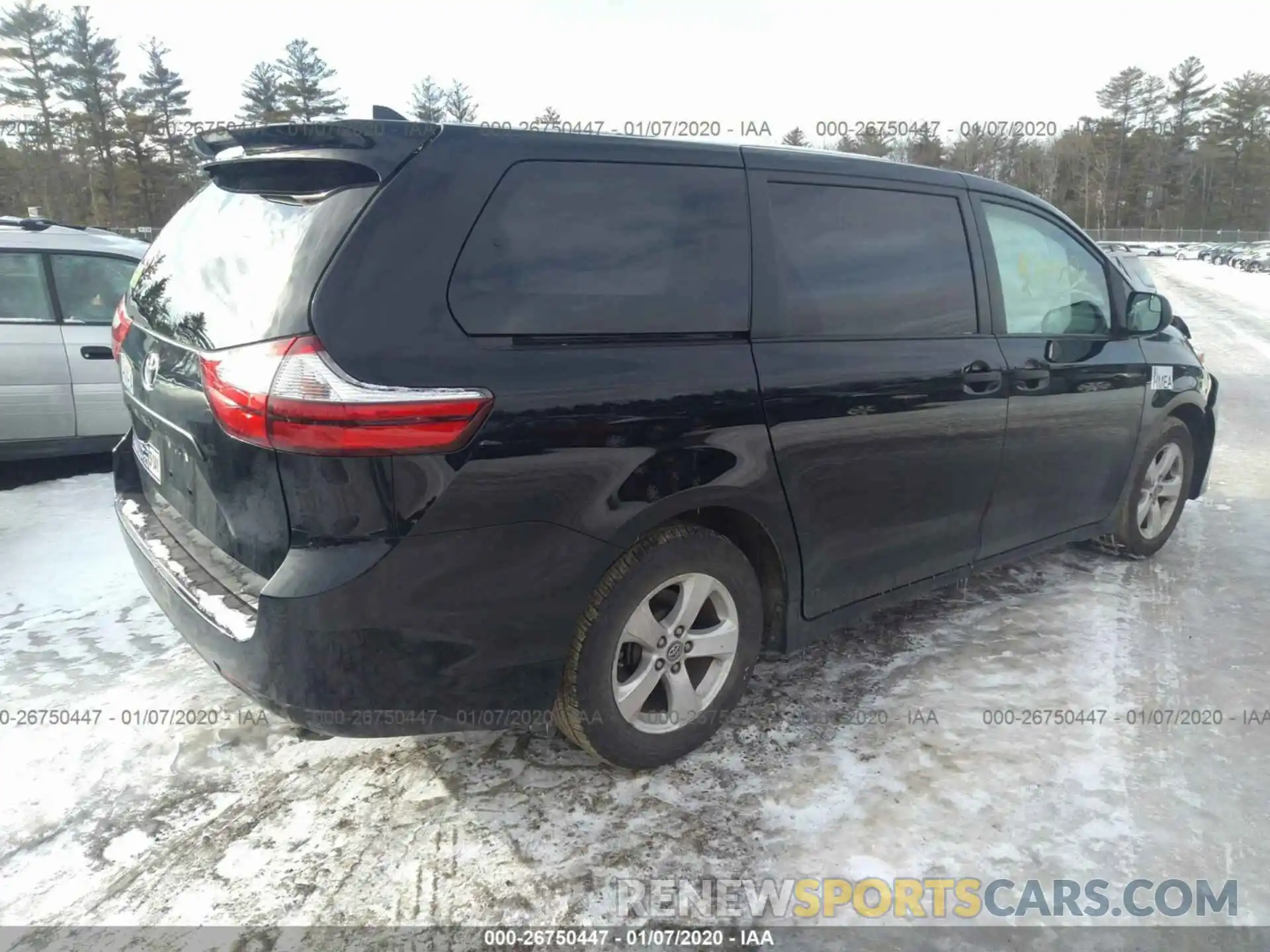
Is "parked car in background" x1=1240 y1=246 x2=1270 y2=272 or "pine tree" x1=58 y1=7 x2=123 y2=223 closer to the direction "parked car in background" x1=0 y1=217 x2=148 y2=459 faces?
the parked car in background

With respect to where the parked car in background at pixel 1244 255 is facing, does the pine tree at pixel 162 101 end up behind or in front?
in front

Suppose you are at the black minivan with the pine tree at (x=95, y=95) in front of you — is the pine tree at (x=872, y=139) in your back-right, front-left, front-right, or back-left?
front-right

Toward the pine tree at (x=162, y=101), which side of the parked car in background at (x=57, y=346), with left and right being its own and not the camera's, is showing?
left

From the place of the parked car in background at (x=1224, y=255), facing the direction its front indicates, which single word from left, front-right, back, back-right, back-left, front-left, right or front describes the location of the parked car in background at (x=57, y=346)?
front-left

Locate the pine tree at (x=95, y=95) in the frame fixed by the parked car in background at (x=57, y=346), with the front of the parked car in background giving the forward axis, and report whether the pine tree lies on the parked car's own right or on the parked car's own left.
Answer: on the parked car's own left

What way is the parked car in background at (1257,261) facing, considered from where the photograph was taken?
facing the viewer and to the left of the viewer

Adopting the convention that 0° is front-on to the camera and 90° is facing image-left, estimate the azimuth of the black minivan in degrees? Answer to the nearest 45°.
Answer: approximately 225°

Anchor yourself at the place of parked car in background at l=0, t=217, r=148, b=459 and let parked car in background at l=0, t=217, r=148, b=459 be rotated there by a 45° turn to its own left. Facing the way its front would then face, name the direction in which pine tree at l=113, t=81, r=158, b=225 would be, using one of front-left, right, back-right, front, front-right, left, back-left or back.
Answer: front-left

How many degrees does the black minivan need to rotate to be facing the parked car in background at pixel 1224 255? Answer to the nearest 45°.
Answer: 0° — it already faces it
